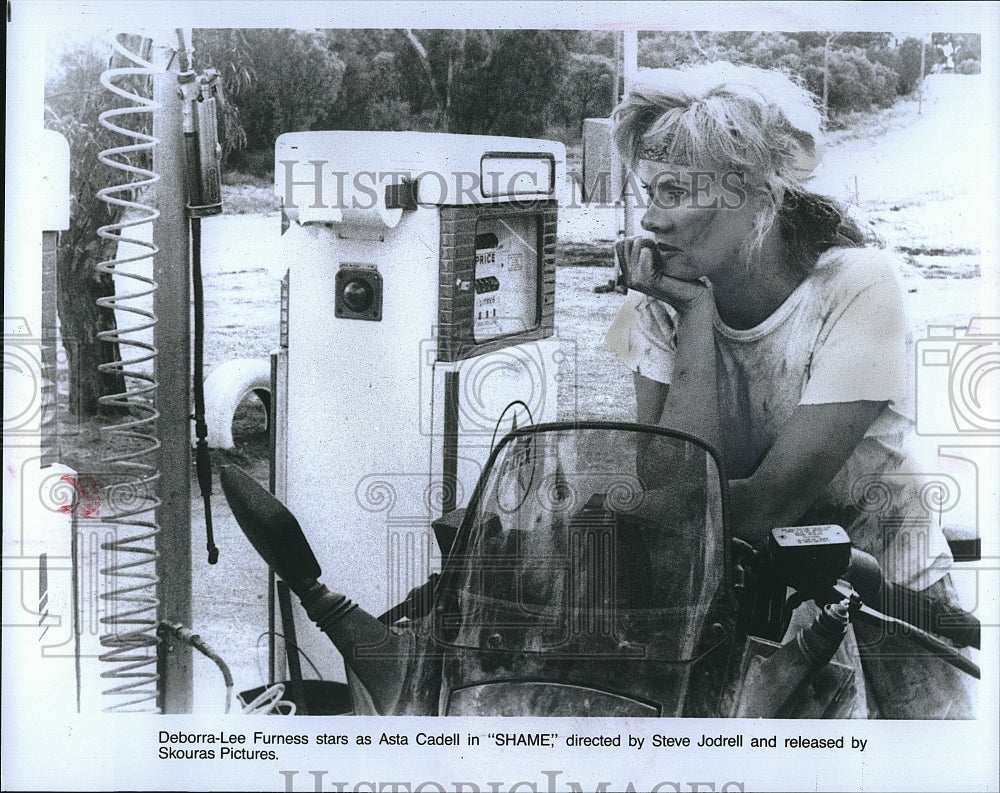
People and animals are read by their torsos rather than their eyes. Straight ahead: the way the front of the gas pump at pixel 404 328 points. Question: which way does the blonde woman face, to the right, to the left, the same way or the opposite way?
to the right

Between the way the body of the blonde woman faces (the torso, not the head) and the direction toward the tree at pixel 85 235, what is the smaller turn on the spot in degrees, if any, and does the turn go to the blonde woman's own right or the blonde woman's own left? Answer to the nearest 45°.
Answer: approximately 45° to the blonde woman's own right

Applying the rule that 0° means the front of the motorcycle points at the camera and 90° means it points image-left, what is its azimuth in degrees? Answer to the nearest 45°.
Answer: approximately 45°

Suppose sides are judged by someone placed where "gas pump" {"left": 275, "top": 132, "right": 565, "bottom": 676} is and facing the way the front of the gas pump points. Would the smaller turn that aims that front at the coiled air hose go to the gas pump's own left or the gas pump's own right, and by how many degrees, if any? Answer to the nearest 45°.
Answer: approximately 135° to the gas pump's own right

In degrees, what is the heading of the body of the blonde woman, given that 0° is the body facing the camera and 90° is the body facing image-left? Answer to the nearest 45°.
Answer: approximately 45°
